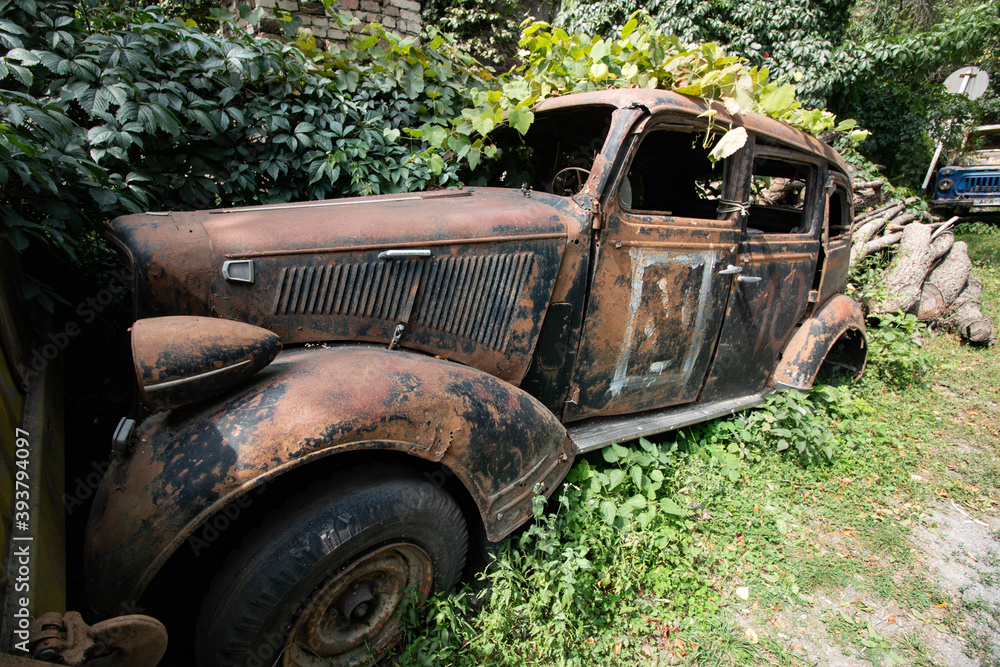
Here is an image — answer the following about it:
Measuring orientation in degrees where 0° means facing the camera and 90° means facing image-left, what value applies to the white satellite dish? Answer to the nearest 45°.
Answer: approximately 0°

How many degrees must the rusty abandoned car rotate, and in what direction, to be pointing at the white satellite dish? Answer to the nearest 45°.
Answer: approximately 180°

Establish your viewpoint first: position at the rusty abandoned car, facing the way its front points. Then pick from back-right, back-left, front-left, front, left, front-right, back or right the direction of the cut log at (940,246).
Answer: back

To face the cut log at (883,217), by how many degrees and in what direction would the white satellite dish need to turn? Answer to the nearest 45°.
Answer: approximately 180°

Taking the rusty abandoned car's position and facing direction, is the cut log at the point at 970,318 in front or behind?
behind

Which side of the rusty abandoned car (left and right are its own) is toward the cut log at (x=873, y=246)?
back

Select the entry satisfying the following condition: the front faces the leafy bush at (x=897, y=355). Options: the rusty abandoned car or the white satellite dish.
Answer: the white satellite dish

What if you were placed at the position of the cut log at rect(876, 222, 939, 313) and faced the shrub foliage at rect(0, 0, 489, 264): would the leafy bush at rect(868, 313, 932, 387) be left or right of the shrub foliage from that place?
left

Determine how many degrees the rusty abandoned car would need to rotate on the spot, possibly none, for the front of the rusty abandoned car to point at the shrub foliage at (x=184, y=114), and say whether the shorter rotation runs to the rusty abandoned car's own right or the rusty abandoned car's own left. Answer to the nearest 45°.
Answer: approximately 90° to the rusty abandoned car's own right
